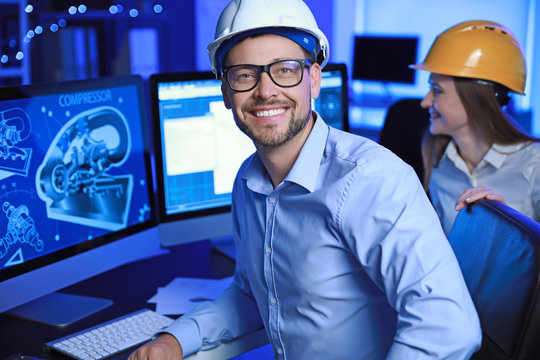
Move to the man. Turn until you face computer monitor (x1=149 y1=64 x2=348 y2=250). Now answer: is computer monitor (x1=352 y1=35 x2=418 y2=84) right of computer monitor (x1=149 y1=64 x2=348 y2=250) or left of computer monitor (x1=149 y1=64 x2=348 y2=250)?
right

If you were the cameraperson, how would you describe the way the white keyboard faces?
facing the viewer and to the right of the viewer

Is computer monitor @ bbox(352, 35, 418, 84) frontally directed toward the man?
yes

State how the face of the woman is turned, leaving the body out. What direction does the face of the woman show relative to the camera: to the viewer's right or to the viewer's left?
to the viewer's left

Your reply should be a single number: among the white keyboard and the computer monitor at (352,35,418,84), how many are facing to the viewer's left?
0

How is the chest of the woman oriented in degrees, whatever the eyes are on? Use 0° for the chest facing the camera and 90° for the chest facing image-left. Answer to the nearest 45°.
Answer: approximately 45°

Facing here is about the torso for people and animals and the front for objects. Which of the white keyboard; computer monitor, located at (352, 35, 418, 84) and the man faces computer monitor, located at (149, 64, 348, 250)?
computer monitor, located at (352, 35, 418, 84)

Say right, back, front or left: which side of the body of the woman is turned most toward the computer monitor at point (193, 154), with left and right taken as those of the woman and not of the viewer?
front

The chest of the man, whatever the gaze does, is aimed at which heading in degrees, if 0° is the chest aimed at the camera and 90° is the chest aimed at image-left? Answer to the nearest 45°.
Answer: approximately 45°

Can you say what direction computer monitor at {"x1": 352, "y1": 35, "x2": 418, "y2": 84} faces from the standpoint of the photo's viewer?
facing the viewer

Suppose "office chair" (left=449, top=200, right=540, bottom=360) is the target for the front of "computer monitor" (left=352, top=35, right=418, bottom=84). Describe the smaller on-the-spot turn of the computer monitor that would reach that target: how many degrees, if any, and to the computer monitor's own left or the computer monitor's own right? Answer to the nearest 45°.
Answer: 0° — it already faces it

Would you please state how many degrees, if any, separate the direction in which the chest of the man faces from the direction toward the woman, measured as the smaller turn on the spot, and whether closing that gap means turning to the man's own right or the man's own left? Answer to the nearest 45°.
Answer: approximately 180°
